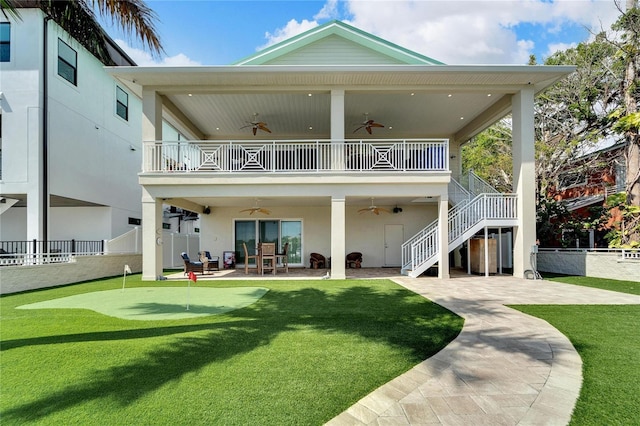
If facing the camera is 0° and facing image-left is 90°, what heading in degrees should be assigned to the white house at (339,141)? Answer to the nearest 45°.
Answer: approximately 0°

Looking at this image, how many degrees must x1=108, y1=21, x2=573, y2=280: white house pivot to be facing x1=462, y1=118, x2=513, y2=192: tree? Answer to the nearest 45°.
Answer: approximately 135° to its left

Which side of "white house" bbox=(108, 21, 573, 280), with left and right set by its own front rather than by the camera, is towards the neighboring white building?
right

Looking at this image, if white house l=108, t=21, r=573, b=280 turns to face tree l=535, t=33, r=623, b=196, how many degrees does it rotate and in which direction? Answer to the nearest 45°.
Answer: approximately 135° to its left
